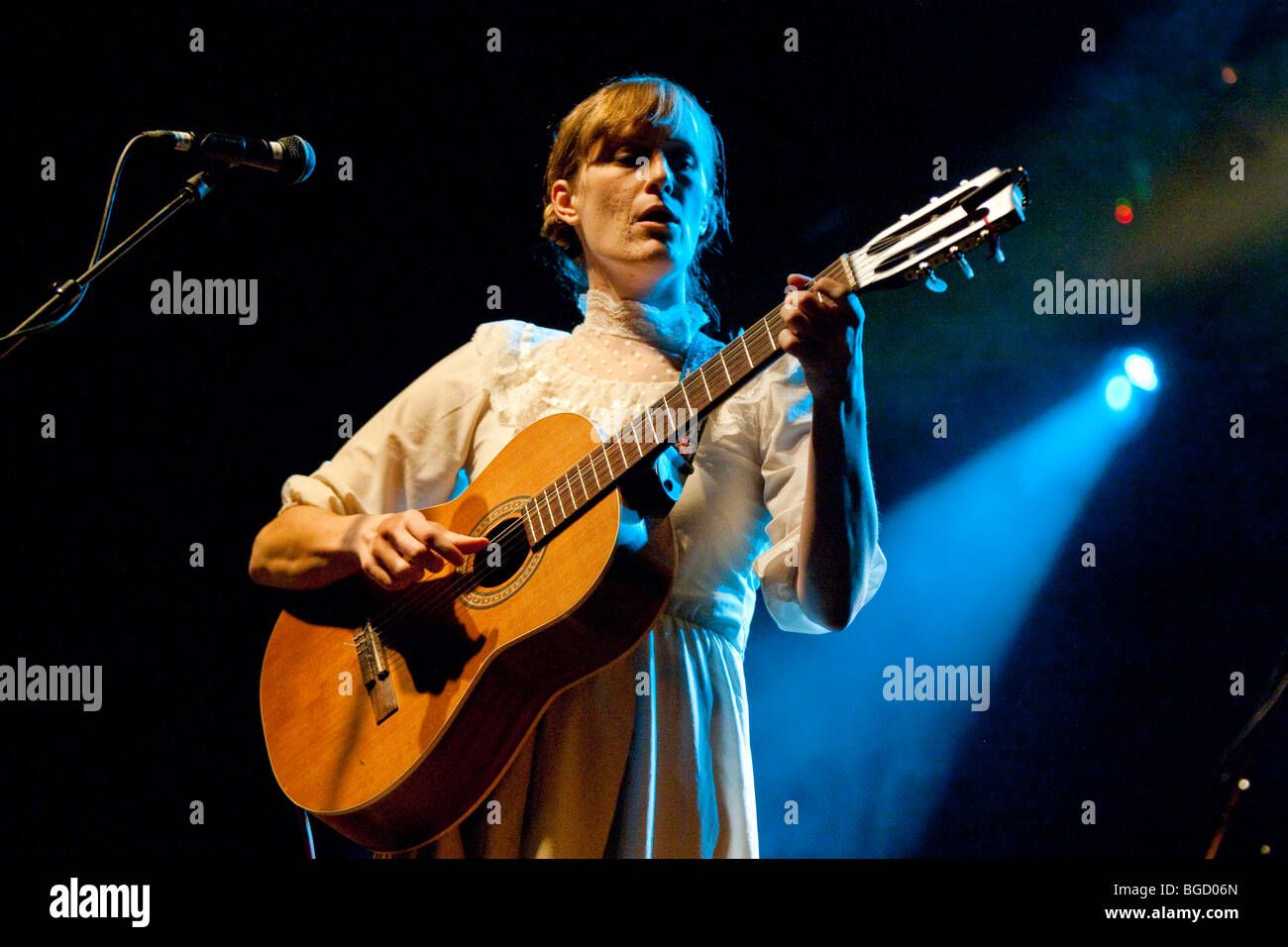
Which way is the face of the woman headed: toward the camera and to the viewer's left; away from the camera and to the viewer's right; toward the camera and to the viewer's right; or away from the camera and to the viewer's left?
toward the camera and to the viewer's right

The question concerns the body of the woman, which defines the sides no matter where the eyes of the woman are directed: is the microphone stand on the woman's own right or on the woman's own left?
on the woman's own right

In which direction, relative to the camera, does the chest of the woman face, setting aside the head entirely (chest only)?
toward the camera
